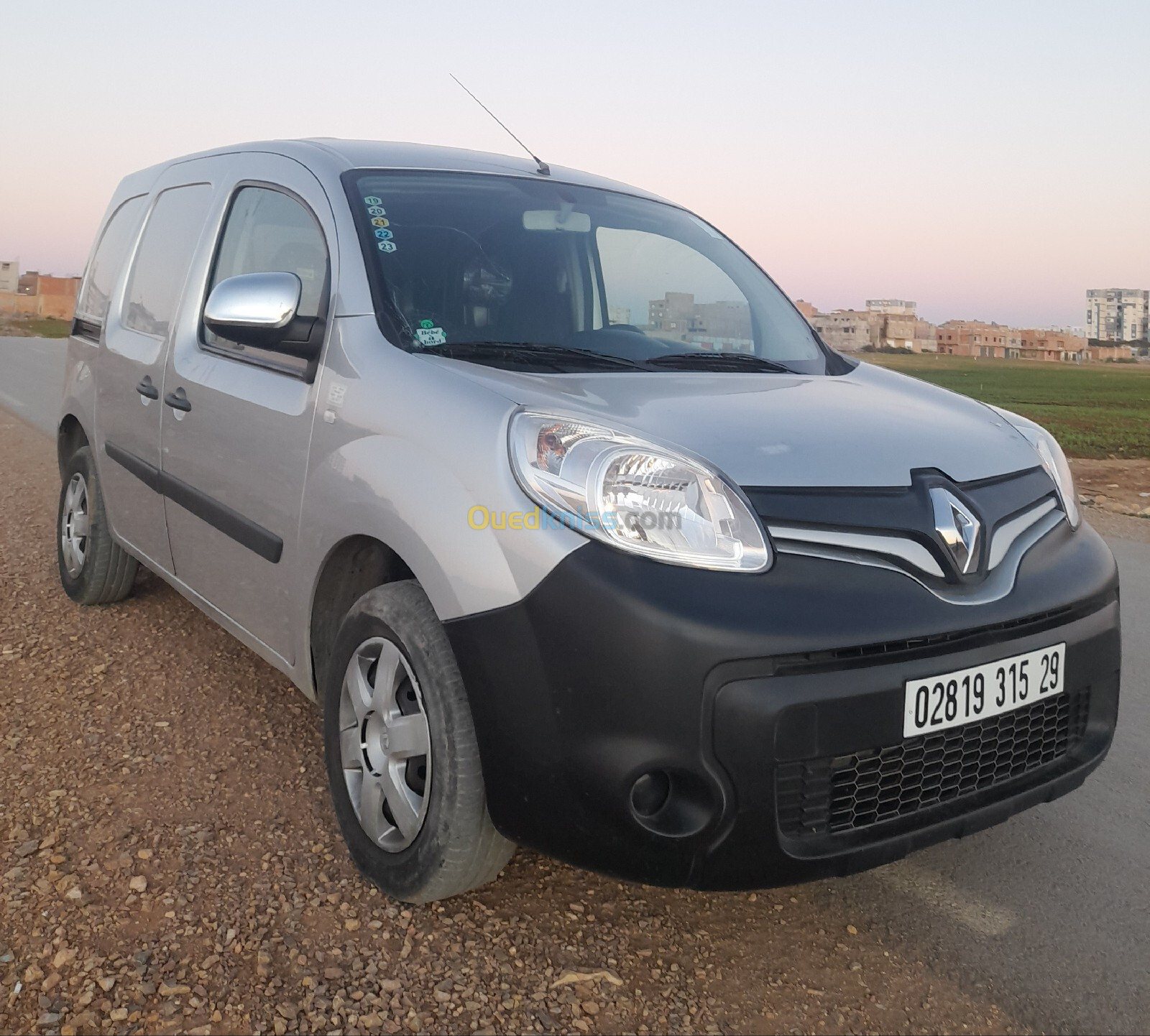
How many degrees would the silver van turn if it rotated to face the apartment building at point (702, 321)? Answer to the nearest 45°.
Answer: approximately 135° to its left

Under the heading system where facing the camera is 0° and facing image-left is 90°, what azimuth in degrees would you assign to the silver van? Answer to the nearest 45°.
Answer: approximately 315°
